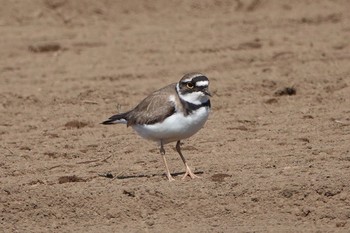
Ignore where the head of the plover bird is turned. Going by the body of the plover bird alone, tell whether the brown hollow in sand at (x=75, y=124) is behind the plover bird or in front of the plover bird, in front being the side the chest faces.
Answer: behind

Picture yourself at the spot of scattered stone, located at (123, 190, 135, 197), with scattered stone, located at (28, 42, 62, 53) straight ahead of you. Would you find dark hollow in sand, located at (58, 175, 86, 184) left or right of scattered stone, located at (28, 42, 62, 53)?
left

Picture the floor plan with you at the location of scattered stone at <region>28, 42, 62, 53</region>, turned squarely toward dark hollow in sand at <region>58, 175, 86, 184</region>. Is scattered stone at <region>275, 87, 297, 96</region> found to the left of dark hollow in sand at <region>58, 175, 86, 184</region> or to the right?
left

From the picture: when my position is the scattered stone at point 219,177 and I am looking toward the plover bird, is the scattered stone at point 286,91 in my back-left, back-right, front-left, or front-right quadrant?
back-right

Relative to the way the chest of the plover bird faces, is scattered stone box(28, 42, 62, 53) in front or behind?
behind

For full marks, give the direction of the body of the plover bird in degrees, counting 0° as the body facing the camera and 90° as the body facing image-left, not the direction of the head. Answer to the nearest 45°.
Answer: approximately 315°
